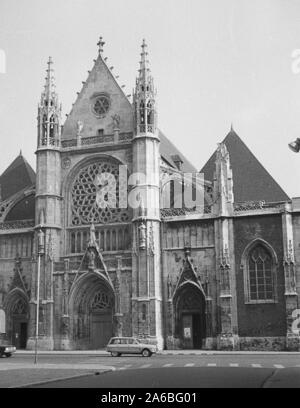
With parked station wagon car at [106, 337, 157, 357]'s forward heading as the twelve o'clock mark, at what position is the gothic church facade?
The gothic church facade is roughly at 9 o'clock from the parked station wagon car.

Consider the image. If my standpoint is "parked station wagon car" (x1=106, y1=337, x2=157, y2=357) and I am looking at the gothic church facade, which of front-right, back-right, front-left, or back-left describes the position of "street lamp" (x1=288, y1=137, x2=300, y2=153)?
back-right

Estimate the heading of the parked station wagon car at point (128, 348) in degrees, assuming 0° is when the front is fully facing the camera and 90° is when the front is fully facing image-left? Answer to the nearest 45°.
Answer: approximately 270°
